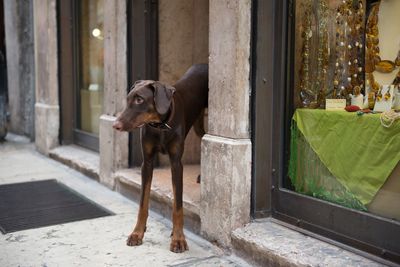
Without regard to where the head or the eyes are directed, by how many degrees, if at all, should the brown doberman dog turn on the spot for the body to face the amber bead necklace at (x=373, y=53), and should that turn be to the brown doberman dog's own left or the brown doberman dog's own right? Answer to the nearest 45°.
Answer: approximately 135° to the brown doberman dog's own left

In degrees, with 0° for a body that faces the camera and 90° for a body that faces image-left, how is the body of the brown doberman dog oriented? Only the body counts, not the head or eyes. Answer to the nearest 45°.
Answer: approximately 45°

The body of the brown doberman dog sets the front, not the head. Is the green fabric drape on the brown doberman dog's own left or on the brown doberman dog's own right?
on the brown doberman dog's own left

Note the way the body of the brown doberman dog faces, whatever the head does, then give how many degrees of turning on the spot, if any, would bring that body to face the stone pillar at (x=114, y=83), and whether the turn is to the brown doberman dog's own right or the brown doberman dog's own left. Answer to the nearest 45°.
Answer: approximately 135° to the brown doberman dog's own right

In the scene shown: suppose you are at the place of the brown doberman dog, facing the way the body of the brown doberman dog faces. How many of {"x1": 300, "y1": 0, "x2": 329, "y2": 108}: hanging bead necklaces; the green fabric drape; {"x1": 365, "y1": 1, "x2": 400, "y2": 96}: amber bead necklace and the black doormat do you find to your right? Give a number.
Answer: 1

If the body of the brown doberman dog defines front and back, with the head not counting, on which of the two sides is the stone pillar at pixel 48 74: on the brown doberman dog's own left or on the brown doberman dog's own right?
on the brown doberman dog's own right

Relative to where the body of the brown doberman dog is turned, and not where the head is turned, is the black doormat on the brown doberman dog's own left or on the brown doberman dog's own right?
on the brown doberman dog's own right

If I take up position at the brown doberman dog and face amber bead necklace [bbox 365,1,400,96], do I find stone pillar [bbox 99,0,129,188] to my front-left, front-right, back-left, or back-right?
back-left
